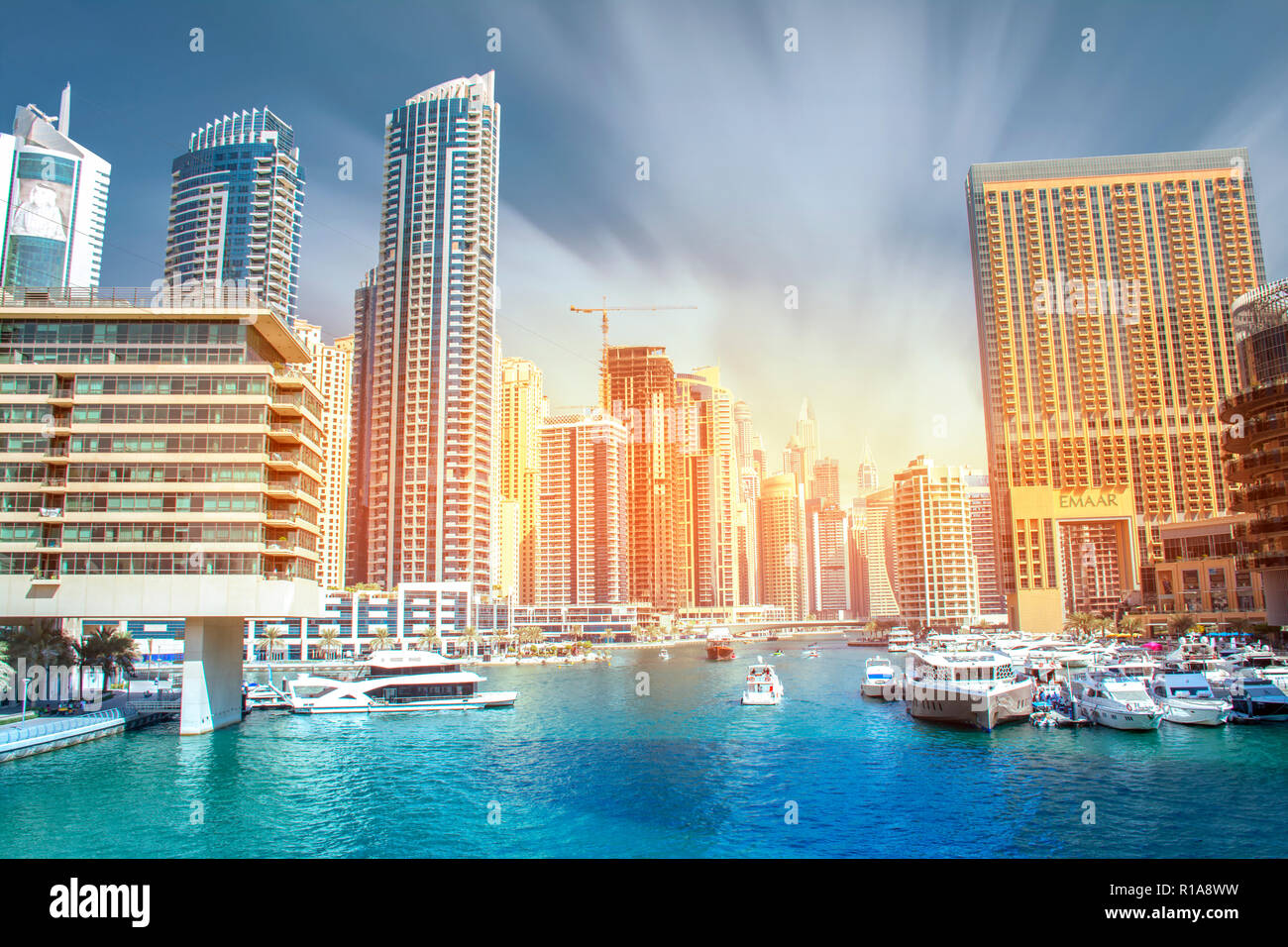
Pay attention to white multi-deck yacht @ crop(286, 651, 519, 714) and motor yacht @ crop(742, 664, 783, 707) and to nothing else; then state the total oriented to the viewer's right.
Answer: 1

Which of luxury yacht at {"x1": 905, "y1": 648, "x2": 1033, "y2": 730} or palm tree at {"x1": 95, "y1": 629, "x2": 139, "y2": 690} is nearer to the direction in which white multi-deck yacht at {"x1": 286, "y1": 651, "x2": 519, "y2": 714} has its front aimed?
the luxury yacht

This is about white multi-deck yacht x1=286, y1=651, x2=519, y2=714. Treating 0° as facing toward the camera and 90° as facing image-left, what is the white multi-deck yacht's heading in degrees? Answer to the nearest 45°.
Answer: approximately 270°
